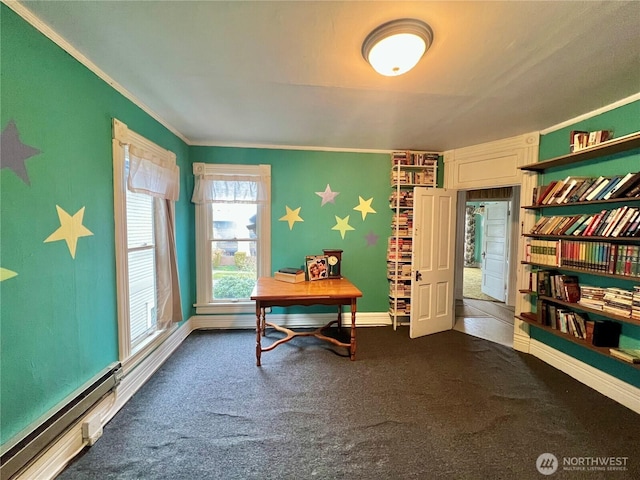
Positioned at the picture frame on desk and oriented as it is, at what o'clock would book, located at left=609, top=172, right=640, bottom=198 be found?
The book is roughly at 10 o'clock from the picture frame on desk.

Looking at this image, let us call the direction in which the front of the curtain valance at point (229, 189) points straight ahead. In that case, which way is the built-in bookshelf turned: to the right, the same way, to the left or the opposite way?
to the right

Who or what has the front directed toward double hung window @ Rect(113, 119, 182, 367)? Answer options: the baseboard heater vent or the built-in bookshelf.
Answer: the built-in bookshelf

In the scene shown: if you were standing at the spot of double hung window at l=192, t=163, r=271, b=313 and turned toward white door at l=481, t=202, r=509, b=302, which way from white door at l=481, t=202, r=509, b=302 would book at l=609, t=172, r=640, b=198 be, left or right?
right

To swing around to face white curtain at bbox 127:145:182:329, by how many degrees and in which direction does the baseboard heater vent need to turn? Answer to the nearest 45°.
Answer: approximately 90° to its left

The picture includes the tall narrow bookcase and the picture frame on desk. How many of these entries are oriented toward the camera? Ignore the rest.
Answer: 2

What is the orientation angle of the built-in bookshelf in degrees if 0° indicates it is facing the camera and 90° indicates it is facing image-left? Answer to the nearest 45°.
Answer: approximately 45°

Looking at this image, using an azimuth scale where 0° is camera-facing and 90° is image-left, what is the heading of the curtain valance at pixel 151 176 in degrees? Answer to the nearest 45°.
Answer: approximately 315°

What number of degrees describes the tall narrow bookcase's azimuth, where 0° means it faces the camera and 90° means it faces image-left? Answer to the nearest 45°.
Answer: approximately 0°

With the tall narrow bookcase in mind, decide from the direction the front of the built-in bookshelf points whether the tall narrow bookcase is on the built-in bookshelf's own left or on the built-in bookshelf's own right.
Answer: on the built-in bookshelf's own right

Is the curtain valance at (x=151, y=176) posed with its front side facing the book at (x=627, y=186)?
yes

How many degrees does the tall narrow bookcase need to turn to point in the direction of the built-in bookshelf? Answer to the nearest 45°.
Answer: approximately 45° to its left
